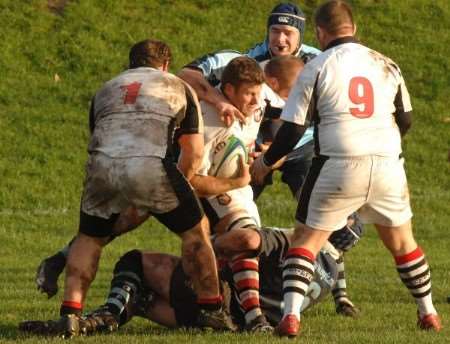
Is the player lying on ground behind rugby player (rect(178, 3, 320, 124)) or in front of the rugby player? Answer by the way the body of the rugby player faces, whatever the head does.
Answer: in front

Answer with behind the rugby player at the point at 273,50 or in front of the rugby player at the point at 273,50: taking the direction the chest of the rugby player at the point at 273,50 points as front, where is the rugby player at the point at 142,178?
in front

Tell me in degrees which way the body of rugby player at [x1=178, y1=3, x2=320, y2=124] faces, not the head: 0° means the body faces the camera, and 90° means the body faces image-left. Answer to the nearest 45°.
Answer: approximately 0°

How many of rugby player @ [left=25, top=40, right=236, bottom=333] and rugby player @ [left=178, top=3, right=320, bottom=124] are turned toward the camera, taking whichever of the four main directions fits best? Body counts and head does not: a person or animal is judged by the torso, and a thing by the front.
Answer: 1

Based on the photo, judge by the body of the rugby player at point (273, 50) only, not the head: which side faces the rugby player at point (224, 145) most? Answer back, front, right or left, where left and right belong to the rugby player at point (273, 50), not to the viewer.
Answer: front

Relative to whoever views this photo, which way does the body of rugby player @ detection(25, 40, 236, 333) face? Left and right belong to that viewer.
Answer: facing away from the viewer and to the right of the viewer

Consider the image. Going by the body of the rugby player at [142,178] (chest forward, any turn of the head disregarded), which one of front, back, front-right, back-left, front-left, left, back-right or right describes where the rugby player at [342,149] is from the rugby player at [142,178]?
front-right

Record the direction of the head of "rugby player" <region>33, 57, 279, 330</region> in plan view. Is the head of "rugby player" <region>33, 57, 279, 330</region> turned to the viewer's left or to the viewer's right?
to the viewer's right
